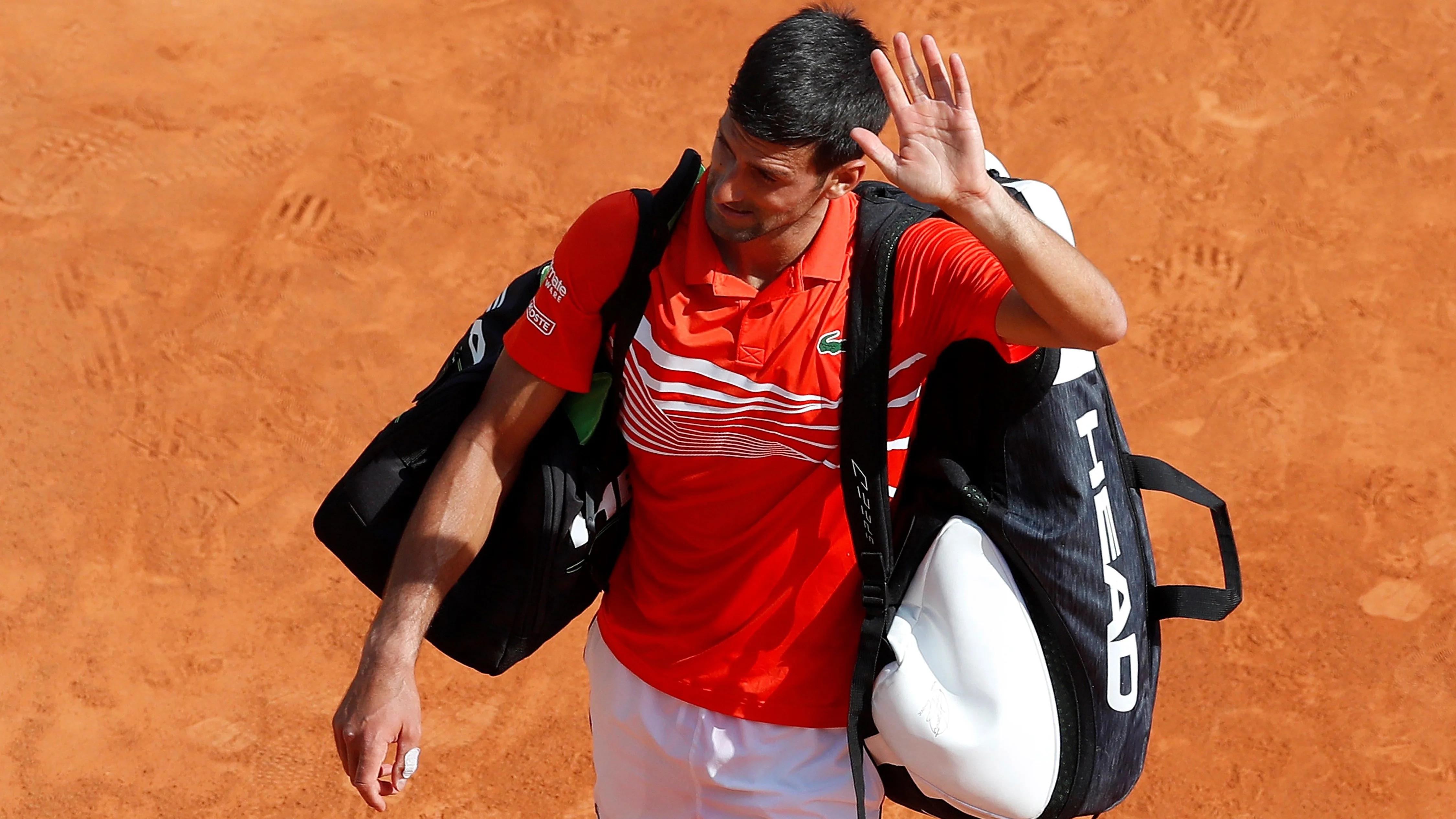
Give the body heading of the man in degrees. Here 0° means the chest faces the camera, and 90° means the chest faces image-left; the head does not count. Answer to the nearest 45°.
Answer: approximately 0°
